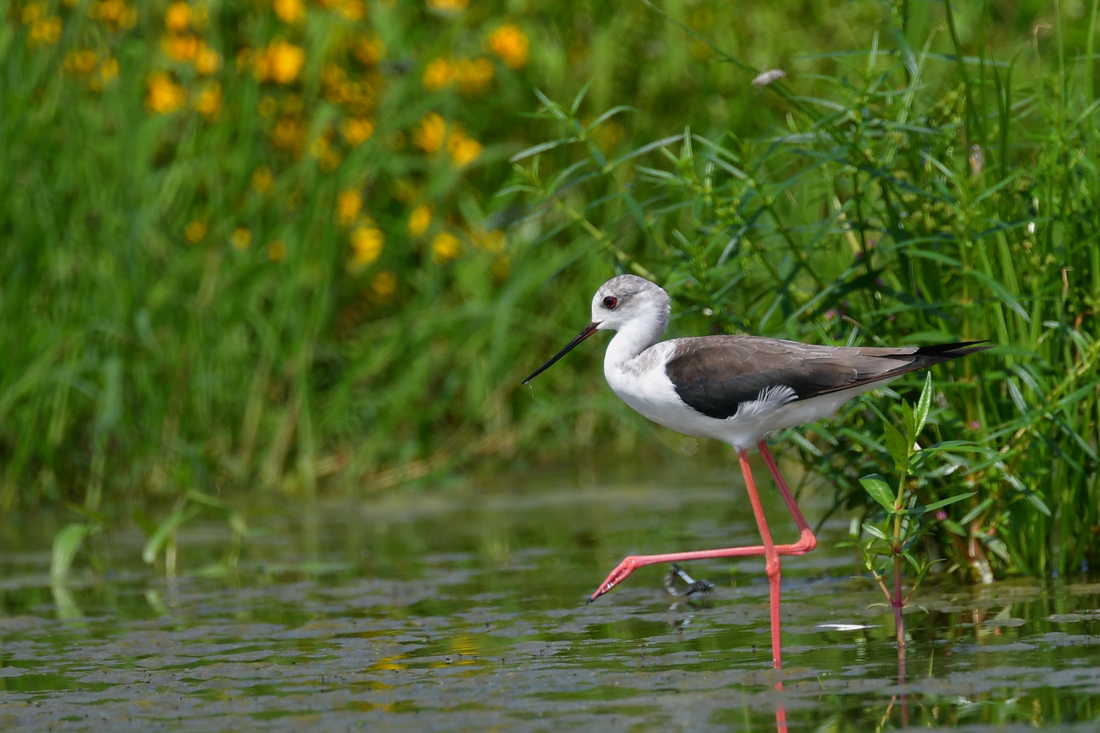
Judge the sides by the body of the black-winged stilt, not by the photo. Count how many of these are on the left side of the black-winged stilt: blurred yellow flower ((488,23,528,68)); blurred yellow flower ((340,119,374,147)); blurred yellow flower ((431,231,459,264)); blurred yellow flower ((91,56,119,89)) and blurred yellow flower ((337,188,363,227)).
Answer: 0

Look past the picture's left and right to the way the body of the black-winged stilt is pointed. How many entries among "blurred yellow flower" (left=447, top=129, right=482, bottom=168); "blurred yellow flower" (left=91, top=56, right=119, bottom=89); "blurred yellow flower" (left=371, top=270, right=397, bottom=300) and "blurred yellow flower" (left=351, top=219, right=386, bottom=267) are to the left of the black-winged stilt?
0

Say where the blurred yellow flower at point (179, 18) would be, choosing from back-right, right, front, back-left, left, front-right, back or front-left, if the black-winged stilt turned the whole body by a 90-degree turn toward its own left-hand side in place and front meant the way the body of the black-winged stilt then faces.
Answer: back-right

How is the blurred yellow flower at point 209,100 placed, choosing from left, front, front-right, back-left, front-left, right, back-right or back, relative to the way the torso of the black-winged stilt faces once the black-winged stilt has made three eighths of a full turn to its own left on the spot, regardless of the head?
back

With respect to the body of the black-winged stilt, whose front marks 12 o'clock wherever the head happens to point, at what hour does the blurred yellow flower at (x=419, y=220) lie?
The blurred yellow flower is roughly at 2 o'clock from the black-winged stilt.

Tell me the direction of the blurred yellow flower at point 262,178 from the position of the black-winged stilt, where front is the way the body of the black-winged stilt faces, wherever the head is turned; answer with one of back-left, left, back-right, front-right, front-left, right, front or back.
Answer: front-right

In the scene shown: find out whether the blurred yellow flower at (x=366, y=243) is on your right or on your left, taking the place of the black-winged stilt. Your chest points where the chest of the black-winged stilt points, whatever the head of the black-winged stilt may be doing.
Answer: on your right

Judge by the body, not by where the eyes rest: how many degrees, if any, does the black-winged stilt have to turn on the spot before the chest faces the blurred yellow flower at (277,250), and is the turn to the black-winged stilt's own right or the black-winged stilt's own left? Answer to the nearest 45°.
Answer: approximately 45° to the black-winged stilt's own right

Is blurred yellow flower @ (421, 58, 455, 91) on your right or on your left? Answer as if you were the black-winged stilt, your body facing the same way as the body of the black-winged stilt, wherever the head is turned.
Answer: on your right

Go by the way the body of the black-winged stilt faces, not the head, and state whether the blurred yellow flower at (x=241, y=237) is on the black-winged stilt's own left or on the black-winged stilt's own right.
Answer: on the black-winged stilt's own right

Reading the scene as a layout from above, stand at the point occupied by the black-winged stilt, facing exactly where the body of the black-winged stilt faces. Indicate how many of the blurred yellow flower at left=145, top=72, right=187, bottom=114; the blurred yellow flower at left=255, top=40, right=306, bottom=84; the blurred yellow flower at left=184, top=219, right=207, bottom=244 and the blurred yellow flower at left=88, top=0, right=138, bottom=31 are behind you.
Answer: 0

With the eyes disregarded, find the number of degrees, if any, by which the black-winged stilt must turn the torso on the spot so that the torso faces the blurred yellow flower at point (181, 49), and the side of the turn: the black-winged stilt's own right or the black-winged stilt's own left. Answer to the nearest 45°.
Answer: approximately 45° to the black-winged stilt's own right

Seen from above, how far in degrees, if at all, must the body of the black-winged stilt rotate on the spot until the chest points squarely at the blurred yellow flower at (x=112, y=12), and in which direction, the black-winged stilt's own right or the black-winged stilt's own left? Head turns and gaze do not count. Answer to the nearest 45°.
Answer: approximately 45° to the black-winged stilt's own right

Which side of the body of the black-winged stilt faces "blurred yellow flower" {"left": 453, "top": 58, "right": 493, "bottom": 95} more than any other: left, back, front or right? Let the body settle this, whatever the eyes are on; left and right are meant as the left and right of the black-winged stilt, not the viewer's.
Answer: right

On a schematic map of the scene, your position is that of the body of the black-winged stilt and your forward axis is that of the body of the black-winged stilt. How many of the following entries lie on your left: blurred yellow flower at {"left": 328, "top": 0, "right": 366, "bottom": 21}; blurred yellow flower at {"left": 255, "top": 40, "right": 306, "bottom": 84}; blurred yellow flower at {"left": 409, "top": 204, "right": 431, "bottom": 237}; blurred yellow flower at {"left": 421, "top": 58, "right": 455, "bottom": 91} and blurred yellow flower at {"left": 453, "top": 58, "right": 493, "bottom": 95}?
0

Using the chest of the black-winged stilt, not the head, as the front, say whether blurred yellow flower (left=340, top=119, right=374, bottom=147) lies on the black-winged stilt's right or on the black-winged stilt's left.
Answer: on the black-winged stilt's right

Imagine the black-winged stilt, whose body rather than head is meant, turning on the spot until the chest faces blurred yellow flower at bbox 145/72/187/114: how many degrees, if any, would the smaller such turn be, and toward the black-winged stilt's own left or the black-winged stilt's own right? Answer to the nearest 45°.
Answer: approximately 45° to the black-winged stilt's own right

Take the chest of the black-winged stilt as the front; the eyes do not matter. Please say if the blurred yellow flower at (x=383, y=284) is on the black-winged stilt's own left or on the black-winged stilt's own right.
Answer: on the black-winged stilt's own right

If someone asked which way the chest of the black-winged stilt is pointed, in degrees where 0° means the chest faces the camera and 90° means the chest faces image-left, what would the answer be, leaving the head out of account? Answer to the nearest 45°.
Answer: approximately 90°
